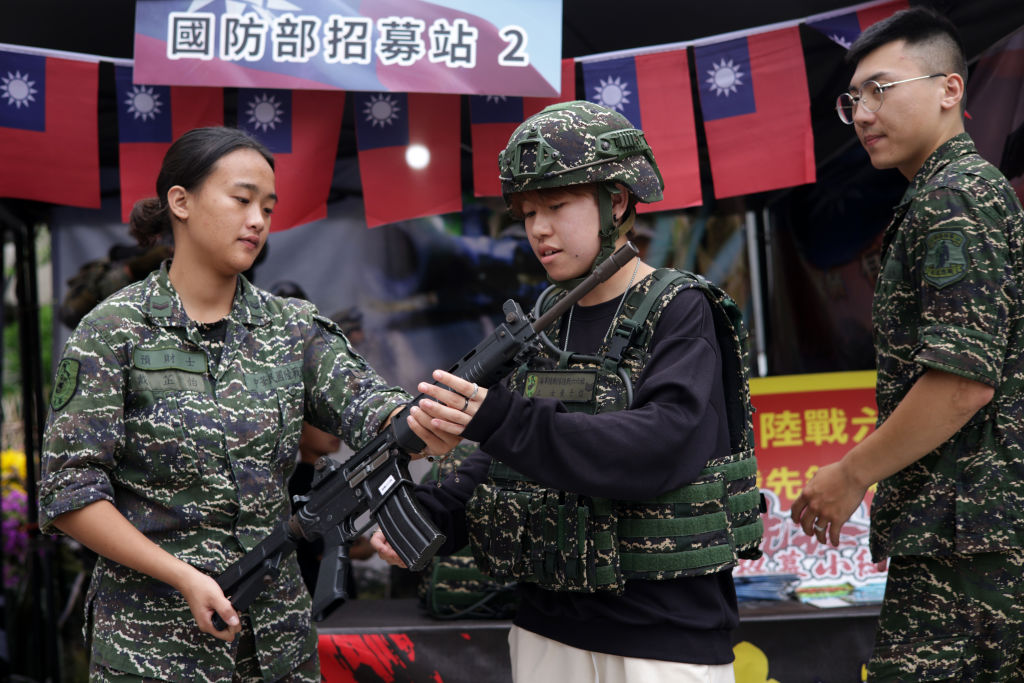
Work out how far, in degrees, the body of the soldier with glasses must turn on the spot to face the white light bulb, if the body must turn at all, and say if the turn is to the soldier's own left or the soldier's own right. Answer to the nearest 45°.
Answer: approximately 45° to the soldier's own right

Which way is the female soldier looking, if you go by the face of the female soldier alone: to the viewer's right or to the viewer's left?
to the viewer's right

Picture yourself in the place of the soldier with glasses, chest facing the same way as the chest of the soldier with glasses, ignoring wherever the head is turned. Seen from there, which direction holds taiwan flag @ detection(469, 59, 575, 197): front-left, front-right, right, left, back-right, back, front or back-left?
front-right

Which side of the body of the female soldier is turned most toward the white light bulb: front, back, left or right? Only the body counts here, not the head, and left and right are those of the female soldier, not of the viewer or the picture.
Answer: left

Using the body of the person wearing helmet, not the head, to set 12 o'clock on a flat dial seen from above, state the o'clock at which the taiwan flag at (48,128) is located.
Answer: The taiwan flag is roughly at 3 o'clock from the person wearing helmet.

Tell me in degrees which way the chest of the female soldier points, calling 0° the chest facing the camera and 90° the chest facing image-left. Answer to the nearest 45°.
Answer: approximately 315°

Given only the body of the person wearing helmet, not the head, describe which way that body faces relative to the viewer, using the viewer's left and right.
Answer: facing the viewer and to the left of the viewer

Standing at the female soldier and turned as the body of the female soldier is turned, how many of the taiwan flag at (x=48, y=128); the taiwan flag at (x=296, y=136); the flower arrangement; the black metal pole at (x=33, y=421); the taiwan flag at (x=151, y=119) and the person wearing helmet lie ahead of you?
1

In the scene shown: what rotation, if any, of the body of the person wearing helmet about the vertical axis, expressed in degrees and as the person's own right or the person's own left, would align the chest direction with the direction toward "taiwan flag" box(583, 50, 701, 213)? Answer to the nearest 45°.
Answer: approximately 135° to the person's own right

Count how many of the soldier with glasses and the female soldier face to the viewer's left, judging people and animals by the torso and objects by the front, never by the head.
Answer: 1

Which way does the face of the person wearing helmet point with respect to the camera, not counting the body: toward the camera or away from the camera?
toward the camera

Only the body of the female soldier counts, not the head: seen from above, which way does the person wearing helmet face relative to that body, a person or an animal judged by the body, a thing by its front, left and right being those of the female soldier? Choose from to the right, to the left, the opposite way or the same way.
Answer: to the right

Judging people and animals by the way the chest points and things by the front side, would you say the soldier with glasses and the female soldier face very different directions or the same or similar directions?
very different directions

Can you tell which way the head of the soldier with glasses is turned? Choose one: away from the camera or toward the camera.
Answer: toward the camera

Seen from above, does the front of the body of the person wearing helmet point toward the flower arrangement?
no

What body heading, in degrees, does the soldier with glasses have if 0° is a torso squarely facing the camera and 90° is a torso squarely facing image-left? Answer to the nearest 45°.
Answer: approximately 90°
